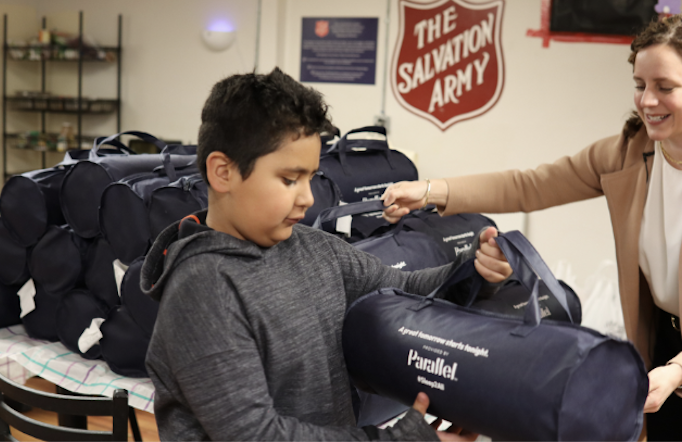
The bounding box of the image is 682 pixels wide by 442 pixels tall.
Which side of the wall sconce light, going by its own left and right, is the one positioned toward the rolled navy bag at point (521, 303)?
front

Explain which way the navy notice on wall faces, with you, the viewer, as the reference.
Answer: facing the viewer

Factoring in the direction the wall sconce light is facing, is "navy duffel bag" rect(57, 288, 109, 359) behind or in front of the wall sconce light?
in front

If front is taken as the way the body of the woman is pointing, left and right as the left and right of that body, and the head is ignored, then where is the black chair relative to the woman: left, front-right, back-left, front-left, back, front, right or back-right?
front

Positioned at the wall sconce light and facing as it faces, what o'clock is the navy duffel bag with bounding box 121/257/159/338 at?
The navy duffel bag is roughly at 12 o'clock from the wall sconce light.

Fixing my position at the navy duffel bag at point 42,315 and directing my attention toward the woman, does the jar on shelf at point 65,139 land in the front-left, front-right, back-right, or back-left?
back-left

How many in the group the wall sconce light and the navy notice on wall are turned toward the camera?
2

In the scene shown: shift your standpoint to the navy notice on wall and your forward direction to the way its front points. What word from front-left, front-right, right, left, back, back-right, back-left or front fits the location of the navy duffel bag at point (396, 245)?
front

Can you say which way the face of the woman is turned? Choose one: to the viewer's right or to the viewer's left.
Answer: to the viewer's left

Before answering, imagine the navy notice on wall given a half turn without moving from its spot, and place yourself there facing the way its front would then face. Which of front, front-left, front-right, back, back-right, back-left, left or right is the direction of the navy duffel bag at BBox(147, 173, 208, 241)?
back

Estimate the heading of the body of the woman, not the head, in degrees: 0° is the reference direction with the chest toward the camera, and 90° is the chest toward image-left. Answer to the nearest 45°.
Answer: approximately 45°

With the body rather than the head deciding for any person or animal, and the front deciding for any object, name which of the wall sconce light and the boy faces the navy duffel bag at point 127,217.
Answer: the wall sconce light

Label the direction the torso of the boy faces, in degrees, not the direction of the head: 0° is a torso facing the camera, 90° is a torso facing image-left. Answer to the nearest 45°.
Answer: approximately 315°
